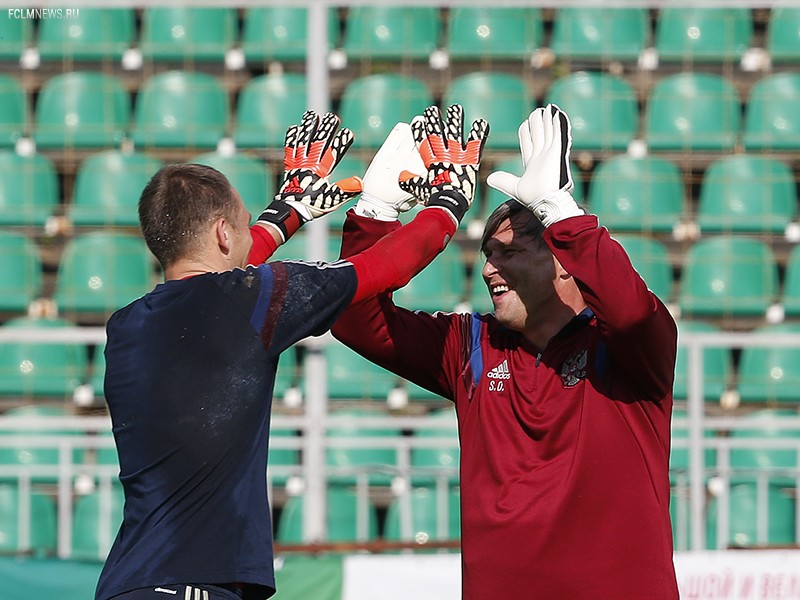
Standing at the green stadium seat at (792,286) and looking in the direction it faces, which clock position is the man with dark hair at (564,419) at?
The man with dark hair is roughly at 12 o'clock from the green stadium seat.

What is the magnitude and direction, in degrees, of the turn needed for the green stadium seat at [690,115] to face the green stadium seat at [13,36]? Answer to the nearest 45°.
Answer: approximately 90° to its right

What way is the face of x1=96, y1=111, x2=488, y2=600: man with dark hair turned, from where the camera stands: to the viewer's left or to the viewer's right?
to the viewer's right

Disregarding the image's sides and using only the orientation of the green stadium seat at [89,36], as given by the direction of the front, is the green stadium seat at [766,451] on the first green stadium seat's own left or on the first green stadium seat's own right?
on the first green stadium seat's own left

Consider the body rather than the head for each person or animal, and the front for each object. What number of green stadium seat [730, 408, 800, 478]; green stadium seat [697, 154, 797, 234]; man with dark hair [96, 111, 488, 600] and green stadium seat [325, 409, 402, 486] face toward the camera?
3

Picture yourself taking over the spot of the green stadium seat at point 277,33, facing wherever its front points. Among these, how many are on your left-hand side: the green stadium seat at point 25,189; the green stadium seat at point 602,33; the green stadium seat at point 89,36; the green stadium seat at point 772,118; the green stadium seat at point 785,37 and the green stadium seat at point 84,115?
3
